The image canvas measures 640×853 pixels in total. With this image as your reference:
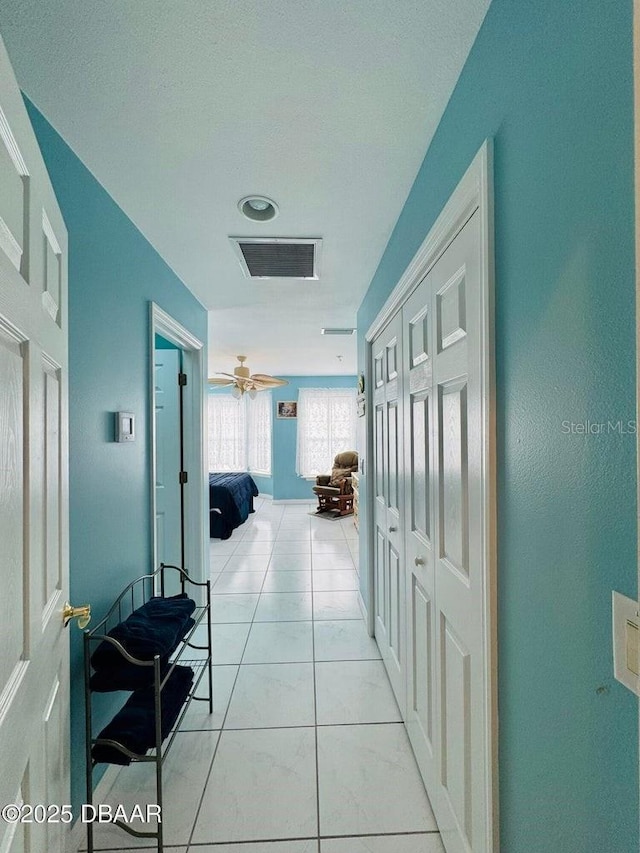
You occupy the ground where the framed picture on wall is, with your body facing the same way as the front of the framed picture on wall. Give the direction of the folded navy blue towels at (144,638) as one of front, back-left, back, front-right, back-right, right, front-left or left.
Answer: front

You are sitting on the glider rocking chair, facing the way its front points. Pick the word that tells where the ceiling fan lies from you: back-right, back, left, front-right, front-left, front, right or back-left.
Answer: front

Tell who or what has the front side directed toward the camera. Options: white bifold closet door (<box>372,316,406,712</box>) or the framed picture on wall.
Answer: the framed picture on wall

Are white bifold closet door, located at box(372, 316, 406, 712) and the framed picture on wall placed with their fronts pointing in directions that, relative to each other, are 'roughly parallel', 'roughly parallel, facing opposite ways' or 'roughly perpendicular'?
roughly perpendicular

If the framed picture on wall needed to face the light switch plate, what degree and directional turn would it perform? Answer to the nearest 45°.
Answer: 0° — it already faces it

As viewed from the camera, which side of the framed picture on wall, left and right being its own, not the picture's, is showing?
front

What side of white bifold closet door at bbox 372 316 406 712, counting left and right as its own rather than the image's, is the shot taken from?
left

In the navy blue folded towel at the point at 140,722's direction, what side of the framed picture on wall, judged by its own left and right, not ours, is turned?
front

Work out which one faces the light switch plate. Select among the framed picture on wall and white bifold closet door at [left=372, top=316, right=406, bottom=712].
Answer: the framed picture on wall

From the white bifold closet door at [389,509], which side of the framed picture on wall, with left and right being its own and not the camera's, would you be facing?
front

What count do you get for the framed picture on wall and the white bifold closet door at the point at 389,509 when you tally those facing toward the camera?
1

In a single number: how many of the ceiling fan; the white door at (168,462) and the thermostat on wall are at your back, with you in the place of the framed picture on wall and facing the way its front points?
0

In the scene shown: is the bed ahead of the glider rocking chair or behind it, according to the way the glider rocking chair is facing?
ahead

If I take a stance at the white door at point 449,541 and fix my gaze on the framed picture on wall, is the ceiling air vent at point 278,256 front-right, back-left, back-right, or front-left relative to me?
front-left

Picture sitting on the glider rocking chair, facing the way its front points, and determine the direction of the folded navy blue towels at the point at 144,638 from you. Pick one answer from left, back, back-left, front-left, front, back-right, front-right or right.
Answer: front-left

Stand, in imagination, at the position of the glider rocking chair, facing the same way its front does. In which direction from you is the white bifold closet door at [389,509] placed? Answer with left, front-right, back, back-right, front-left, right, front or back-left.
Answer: front-left

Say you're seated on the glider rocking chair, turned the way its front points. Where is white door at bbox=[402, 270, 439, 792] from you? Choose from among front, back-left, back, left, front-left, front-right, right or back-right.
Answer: front-left

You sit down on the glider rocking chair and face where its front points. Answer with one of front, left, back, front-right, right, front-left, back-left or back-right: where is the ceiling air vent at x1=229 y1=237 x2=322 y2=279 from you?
front-left

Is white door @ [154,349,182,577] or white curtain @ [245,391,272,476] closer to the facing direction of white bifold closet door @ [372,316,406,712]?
the white door

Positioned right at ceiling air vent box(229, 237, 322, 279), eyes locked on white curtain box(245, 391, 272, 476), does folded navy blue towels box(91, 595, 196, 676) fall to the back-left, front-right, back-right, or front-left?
back-left

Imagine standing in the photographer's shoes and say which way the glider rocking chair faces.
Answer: facing the viewer and to the left of the viewer
